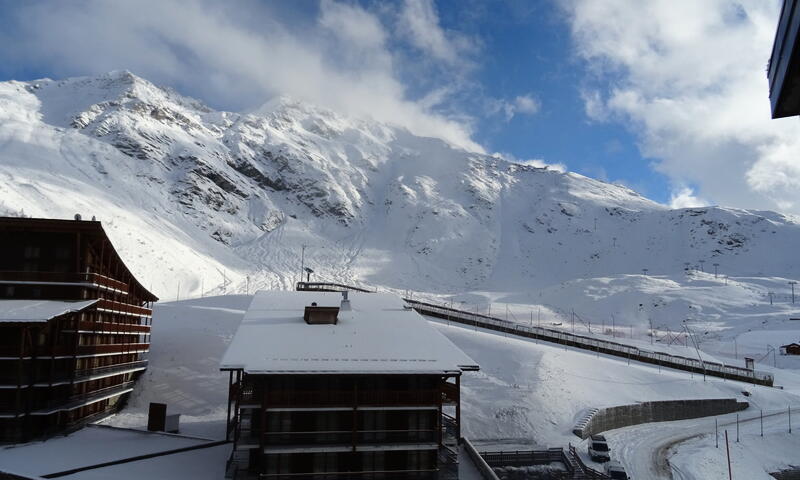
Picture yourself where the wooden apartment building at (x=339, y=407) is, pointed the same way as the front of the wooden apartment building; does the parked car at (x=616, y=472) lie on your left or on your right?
on your left

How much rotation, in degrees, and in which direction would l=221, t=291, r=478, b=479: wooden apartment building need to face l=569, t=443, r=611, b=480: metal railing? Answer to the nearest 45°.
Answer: approximately 135° to its left

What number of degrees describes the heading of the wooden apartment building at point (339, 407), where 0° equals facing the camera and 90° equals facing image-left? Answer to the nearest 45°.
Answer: approximately 0°

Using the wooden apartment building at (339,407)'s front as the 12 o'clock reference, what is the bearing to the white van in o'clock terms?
The white van is roughly at 8 o'clock from the wooden apartment building.

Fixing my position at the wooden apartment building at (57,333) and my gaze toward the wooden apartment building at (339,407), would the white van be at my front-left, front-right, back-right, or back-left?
front-left

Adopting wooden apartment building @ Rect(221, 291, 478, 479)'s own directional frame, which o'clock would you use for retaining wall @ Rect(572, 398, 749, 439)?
The retaining wall is roughly at 8 o'clock from the wooden apartment building.

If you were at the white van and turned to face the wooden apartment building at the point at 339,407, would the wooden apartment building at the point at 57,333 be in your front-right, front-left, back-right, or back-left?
front-right

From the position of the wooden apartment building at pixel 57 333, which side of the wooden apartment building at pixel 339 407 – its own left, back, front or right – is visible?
right

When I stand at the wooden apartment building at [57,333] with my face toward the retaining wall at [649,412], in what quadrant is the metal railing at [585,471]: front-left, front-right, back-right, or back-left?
front-right
